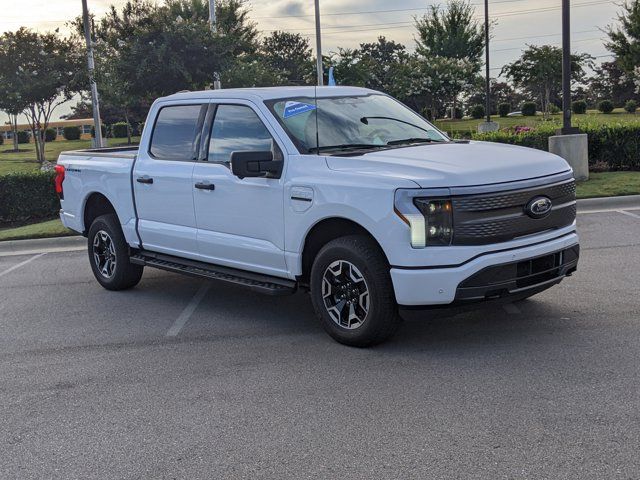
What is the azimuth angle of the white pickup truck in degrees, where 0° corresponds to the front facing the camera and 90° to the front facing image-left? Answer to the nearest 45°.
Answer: approximately 315°

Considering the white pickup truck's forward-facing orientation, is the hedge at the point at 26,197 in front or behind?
behind

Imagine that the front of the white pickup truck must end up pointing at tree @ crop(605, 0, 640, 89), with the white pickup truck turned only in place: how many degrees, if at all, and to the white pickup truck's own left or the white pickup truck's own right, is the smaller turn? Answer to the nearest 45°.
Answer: approximately 90° to the white pickup truck's own left

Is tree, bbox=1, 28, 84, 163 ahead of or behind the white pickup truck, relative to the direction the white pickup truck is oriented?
behind

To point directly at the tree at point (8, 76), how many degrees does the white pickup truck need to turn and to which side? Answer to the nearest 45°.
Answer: approximately 180°

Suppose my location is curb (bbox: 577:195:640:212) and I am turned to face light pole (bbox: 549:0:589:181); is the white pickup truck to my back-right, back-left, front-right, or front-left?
back-left

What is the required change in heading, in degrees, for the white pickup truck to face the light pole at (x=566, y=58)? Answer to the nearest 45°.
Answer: approximately 90° to its left

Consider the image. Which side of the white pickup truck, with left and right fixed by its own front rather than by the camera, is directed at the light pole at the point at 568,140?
left

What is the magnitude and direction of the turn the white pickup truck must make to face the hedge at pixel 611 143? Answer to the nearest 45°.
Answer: approximately 90° to its left

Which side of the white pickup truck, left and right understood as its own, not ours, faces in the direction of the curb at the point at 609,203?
left
